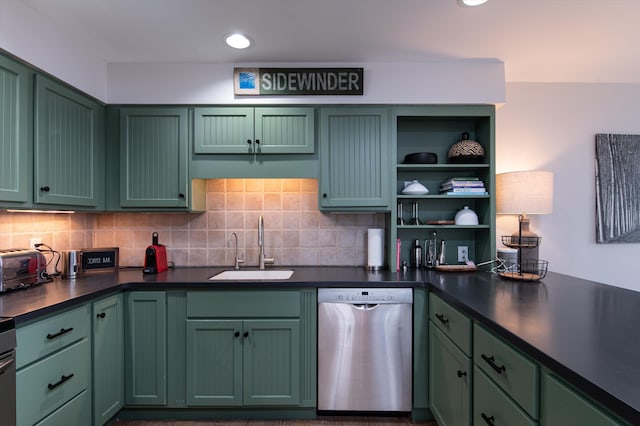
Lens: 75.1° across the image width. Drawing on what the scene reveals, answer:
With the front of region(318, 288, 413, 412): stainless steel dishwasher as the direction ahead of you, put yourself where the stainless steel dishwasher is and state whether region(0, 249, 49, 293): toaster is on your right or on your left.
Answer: on your right

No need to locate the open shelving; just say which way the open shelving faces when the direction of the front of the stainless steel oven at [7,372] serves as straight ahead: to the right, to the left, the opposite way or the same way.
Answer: to the right

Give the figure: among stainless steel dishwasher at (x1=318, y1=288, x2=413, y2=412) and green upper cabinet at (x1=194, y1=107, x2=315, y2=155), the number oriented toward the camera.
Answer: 2

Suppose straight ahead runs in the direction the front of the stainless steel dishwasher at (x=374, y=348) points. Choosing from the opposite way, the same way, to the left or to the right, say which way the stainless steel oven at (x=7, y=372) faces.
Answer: to the left
